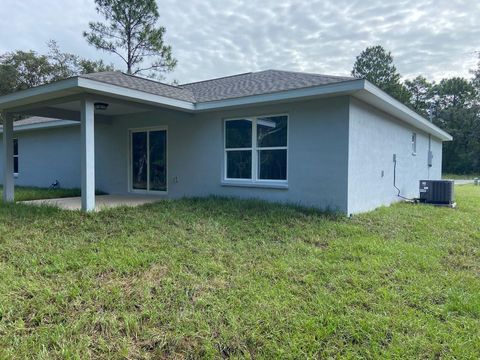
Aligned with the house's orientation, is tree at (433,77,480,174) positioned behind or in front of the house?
in front

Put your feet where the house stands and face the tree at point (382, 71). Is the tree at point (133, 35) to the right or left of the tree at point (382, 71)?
left

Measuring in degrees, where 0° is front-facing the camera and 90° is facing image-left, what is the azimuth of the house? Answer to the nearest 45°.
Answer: approximately 225°

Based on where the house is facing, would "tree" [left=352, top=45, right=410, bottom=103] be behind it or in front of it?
in front
